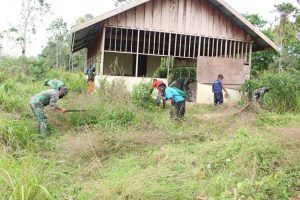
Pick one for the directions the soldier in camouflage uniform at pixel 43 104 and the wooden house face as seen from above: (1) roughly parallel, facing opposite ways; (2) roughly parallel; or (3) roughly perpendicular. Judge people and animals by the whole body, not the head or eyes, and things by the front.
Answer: roughly perpendicular

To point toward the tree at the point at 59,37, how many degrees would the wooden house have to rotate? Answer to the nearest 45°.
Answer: approximately 135° to its right

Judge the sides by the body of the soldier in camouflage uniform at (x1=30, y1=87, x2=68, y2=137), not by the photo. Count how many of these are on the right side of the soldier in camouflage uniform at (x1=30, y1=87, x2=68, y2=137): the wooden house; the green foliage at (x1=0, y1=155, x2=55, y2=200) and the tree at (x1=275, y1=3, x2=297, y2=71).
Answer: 1

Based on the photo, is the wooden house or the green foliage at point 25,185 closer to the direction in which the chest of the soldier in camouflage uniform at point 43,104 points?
the wooden house

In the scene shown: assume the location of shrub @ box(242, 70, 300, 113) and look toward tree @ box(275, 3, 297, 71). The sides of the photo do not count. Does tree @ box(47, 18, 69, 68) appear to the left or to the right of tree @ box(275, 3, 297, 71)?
left

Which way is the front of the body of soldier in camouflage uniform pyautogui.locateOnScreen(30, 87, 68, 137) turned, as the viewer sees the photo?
to the viewer's right

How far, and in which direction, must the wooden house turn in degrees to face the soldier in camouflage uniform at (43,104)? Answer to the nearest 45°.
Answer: approximately 45° to its right

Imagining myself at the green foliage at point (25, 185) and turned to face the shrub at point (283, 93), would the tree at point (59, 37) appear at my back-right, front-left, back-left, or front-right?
front-left

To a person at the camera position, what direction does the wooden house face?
facing the viewer

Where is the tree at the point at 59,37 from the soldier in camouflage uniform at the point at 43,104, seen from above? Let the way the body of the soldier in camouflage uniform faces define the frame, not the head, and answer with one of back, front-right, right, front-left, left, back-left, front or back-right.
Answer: left

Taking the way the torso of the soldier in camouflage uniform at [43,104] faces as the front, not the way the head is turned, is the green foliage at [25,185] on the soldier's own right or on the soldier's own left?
on the soldier's own right

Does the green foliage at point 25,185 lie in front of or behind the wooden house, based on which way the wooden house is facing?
in front

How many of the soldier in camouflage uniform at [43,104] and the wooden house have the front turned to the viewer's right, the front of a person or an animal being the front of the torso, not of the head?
1

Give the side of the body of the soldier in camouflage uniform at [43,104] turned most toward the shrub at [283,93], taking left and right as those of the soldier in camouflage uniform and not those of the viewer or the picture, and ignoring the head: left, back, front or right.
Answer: front

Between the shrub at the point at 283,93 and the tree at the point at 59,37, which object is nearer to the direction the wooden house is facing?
the shrub
